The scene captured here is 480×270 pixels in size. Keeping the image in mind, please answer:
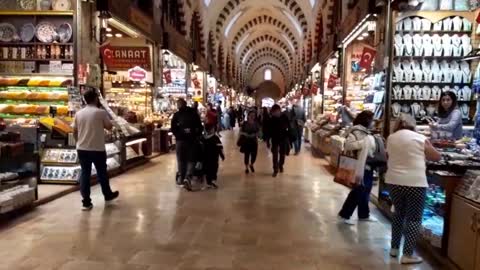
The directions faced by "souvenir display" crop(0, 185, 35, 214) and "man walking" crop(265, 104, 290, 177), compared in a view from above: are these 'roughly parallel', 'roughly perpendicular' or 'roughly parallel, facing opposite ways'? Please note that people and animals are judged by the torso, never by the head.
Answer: roughly perpendicular

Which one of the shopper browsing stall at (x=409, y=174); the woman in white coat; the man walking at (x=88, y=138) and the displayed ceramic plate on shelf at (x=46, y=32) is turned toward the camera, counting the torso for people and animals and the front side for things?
the displayed ceramic plate on shelf

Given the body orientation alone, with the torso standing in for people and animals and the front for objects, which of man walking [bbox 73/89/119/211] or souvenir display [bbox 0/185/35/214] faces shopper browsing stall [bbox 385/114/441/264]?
the souvenir display

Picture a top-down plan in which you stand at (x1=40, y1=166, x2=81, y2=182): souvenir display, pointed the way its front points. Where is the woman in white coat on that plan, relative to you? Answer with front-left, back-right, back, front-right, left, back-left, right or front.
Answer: front-left

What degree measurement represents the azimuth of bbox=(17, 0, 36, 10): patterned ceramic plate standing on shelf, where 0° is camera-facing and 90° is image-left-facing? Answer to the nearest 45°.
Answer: approximately 0°

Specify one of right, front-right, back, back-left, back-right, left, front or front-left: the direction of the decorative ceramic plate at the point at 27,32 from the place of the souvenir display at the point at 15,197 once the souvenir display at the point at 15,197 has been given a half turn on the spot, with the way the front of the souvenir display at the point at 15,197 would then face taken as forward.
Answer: front-right

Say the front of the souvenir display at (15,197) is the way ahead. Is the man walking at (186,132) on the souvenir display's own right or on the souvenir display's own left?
on the souvenir display's own left

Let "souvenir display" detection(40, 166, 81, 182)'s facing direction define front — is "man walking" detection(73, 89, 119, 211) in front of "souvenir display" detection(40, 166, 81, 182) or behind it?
in front
